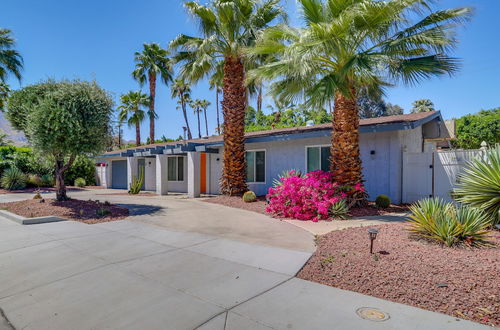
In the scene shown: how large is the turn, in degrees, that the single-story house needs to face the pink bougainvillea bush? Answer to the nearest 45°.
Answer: approximately 45° to its left

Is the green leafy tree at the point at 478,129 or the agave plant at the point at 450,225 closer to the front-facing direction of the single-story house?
the agave plant

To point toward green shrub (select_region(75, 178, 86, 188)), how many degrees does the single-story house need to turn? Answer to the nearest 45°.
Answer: approximately 90° to its right

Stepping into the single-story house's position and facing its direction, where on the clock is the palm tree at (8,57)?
The palm tree is roughly at 2 o'clock from the single-story house.

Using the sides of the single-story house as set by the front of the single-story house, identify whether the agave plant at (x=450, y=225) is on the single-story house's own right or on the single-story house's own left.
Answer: on the single-story house's own left

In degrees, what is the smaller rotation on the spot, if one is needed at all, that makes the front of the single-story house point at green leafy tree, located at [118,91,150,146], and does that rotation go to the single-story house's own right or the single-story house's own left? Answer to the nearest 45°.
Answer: approximately 90° to the single-story house's own right

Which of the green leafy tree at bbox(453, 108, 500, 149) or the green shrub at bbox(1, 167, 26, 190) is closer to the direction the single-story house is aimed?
the green shrub

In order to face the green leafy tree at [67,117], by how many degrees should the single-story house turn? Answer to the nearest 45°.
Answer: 0° — it already faces it

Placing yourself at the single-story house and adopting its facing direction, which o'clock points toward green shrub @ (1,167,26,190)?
The green shrub is roughly at 2 o'clock from the single-story house.

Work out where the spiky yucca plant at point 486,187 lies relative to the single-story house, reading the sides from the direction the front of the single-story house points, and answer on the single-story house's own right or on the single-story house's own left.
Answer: on the single-story house's own left

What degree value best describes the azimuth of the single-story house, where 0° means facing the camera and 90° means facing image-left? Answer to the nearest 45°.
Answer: approximately 45°

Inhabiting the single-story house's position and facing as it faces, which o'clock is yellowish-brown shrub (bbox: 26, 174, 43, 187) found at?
The yellowish-brown shrub is roughly at 2 o'clock from the single-story house.
